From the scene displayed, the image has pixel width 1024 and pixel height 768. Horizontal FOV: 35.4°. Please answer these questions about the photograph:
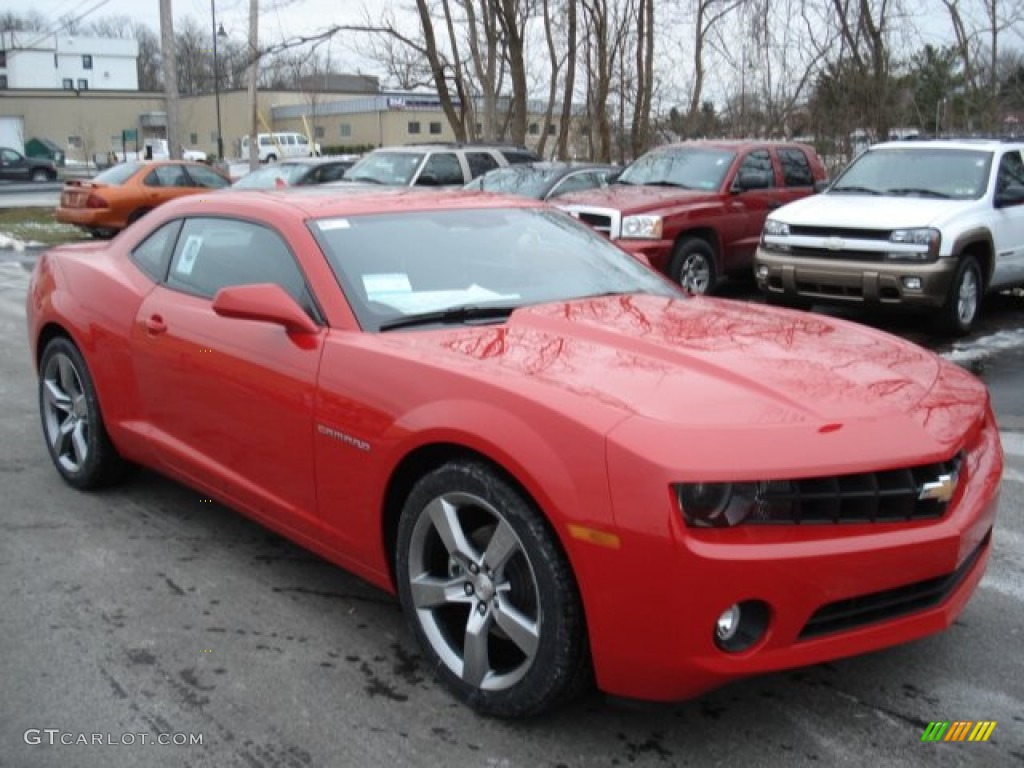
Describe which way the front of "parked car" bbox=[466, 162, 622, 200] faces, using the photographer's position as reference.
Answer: facing the viewer and to the left of the viewer

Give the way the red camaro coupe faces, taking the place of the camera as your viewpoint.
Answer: facing the viewer and to the right of the viewer

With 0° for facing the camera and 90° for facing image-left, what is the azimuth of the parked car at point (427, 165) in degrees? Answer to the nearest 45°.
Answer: approximately 45°

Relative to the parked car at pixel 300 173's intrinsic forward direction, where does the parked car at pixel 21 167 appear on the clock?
the parked car at pixel 21 167 is roughly at 4 o'clock from the parked car at pixel 300 173.

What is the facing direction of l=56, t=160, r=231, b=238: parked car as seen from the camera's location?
facing away from the viewer and to the right of the viewer

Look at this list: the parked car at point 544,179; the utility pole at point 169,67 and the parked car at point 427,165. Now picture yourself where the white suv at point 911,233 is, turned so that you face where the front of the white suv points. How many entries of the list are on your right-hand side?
3

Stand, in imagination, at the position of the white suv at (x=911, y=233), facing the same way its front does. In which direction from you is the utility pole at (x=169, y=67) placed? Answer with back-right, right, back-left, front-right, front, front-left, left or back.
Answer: right

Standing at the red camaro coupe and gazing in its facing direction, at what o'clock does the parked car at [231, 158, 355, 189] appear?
The parked car is roughly at 7 o'clock from the red camaro coupe.

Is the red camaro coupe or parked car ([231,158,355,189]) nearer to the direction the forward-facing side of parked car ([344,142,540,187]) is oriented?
the red camaro coupe
